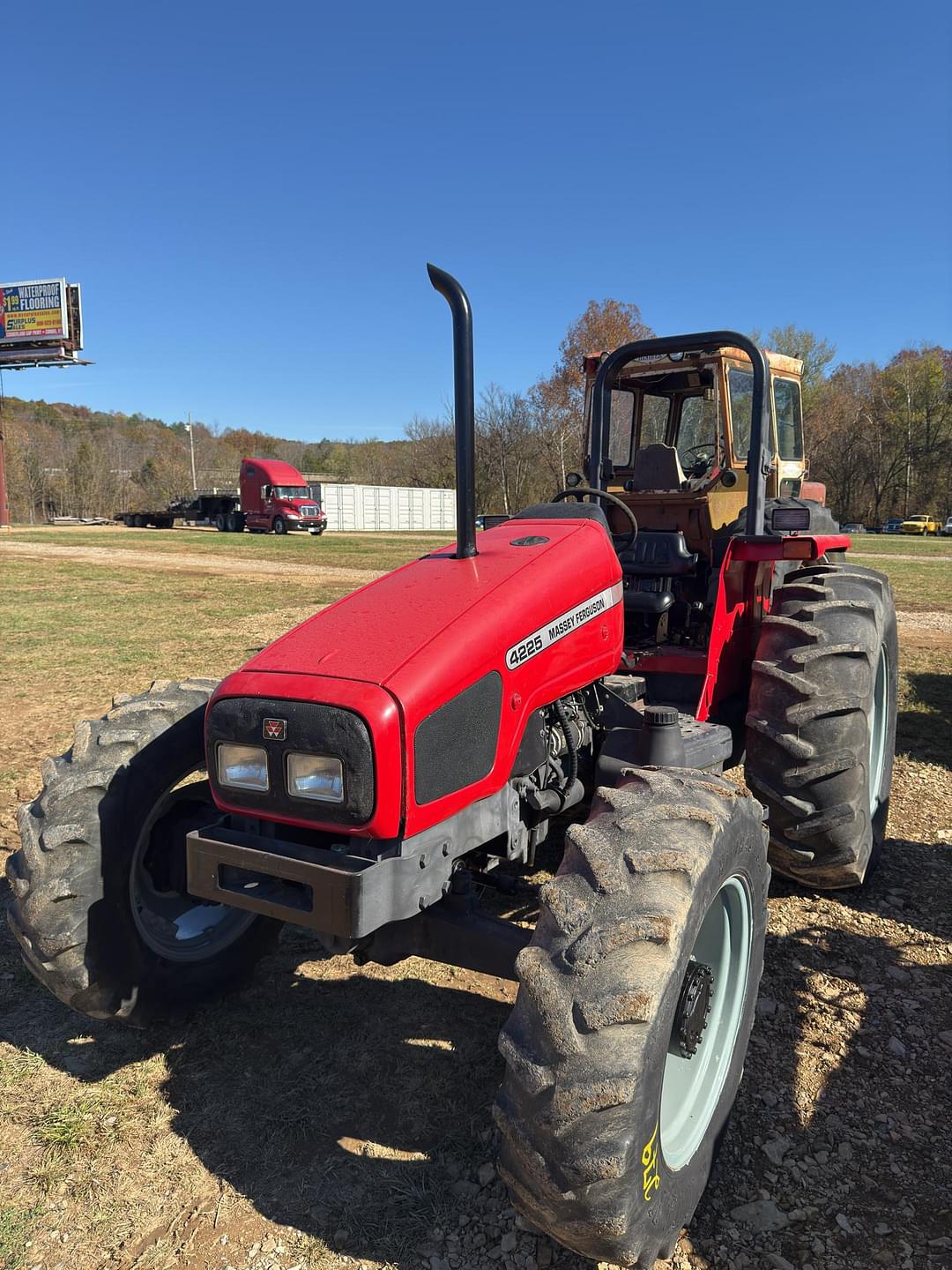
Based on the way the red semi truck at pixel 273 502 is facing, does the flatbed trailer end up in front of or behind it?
behind

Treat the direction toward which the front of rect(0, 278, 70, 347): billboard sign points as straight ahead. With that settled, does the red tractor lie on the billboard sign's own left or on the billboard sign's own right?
on the billboard sign's own left

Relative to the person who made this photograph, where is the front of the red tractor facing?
facing the viewer and to the left of the viewer

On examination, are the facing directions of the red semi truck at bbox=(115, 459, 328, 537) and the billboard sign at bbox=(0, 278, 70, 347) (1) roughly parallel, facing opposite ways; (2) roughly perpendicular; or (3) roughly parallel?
roughly perpendicular

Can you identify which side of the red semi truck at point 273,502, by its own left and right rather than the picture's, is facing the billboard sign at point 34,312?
back

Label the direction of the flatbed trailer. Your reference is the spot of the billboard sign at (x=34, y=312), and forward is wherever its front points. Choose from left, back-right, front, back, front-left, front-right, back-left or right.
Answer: left

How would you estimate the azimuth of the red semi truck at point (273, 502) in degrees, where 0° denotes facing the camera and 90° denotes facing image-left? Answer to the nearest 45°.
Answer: approximately 315°

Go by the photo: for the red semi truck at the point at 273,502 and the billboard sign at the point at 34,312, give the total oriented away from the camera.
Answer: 0

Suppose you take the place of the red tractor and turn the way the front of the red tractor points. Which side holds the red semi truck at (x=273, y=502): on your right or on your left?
on your right

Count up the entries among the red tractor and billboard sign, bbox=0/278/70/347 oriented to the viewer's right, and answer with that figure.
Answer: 0

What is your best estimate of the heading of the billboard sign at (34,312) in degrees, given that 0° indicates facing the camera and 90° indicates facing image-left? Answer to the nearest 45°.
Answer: approximately 45°

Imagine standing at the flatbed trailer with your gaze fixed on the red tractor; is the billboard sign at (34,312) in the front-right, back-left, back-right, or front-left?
back-right

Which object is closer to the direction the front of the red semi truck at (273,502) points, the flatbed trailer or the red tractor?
the red tractor

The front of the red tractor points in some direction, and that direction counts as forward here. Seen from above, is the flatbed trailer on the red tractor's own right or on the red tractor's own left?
on the red tractor's own right
